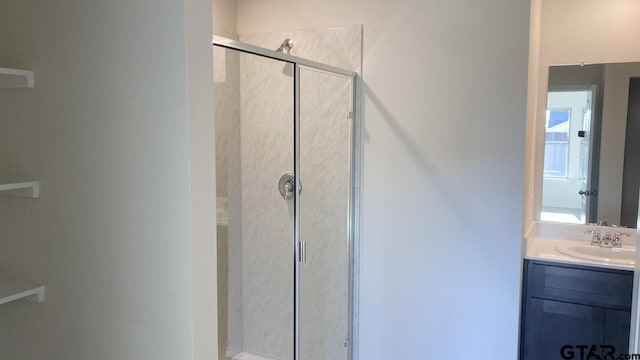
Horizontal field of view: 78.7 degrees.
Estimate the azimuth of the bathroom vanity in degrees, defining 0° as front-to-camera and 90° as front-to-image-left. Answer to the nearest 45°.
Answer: approximately 0°

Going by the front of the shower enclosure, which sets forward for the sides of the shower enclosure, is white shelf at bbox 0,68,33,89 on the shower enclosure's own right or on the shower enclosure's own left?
on the shower enclosure's own right

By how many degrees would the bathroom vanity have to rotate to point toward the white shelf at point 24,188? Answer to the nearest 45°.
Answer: approximately 45° to its right

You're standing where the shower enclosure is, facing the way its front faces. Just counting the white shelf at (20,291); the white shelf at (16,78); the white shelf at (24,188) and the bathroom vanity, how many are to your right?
3

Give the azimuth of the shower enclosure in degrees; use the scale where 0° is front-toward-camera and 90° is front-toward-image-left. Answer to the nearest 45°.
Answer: approximately 315°

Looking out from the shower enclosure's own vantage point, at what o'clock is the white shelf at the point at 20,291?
The white shelf is roughly at 3 o'clock from the shower enclosure.

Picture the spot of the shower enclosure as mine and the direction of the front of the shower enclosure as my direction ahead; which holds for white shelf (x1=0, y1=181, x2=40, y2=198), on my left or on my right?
on my right
